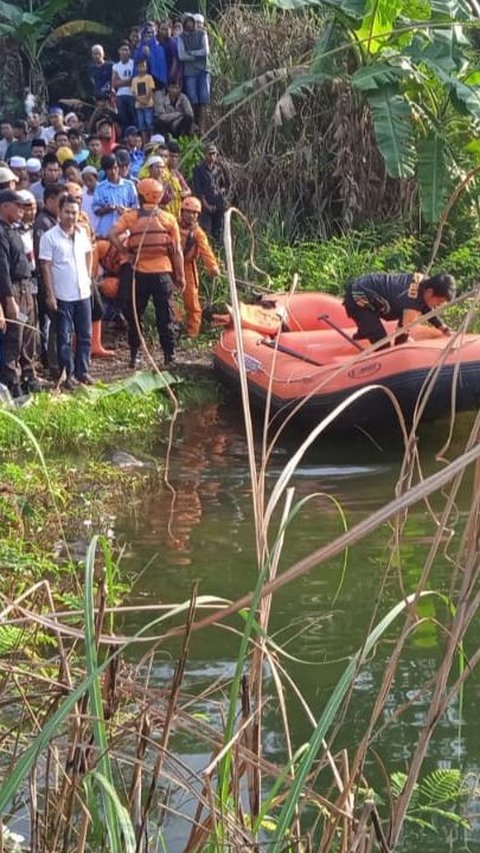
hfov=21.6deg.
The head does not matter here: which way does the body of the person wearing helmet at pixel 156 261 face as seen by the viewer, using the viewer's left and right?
facing away from the viewer

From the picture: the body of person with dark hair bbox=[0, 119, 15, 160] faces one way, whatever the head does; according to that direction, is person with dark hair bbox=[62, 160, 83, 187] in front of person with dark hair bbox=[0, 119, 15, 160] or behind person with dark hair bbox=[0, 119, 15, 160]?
in front

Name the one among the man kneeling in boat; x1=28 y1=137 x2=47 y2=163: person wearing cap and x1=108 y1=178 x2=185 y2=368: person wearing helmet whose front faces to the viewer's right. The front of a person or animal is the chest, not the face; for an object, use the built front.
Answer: the man kneeling in boat

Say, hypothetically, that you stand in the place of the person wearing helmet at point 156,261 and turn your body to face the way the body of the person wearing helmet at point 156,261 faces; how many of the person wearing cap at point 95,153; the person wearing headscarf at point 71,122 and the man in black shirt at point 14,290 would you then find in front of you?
2

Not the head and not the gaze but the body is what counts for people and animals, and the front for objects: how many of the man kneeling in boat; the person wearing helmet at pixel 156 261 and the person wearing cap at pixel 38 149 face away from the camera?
1

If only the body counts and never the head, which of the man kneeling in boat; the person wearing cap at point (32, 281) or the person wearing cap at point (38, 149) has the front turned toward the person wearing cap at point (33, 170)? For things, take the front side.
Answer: the person wearing cap at point (38, 149)

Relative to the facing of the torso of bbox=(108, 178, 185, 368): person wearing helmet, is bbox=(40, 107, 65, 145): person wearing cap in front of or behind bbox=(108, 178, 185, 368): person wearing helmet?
in front

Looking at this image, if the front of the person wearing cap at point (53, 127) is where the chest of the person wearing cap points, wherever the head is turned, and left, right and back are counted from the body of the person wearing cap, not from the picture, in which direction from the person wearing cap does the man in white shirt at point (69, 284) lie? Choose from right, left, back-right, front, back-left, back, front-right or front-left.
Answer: front-right

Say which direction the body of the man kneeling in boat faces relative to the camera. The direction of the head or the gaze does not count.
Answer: to the viewer's right

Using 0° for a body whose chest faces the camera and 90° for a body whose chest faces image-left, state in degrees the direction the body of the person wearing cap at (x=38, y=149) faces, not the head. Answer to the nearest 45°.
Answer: approximately 0°

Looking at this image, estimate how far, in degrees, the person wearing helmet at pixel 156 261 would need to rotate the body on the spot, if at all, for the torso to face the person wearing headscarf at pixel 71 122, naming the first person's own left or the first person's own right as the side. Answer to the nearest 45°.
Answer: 0° — they already face them

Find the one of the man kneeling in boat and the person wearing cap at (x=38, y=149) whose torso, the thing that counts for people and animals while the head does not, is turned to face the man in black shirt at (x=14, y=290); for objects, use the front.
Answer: the person wearing cap

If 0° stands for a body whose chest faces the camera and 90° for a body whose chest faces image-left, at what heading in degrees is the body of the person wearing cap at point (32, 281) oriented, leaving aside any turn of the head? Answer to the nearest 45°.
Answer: approximately 315°

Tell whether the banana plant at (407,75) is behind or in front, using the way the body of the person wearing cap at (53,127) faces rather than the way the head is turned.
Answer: in front
